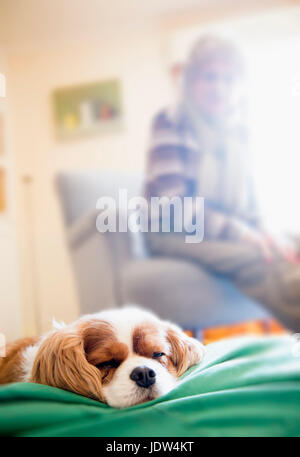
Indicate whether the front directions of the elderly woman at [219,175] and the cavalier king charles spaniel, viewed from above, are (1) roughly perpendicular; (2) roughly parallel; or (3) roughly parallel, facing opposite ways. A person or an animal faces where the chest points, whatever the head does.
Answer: roughly parallel

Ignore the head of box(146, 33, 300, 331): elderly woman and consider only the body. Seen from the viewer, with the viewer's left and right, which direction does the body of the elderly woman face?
facing the viewer and to the right of the viewer
